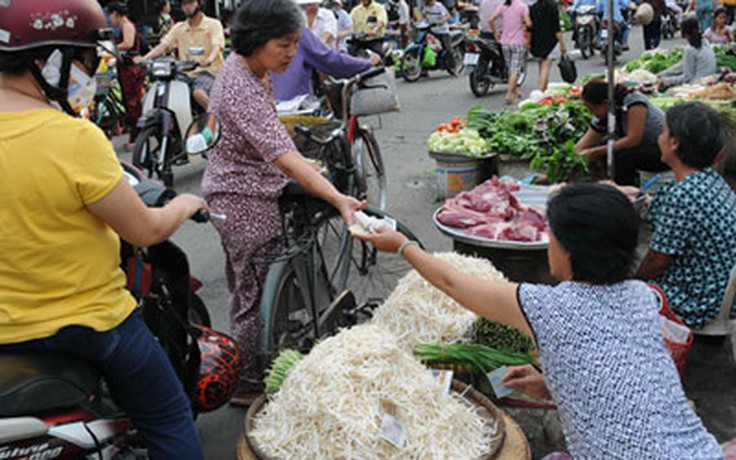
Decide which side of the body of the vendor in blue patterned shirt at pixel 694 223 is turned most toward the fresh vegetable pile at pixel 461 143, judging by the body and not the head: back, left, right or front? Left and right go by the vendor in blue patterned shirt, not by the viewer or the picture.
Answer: front

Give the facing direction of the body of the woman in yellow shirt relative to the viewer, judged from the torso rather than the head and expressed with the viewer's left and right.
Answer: facing away from the viewer and to the right of the viewer

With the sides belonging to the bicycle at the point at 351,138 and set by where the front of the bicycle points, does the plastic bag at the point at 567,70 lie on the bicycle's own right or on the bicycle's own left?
on the bicycle's own left

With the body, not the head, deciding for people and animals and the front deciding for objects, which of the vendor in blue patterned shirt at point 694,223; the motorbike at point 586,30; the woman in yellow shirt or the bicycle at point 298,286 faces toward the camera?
the motorbike

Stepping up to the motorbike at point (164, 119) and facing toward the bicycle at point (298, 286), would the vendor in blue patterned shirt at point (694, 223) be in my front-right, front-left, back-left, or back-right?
front-left

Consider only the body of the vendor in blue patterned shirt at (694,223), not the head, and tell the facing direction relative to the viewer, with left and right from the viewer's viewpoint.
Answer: facing away from the viewer and to the left of the viewer

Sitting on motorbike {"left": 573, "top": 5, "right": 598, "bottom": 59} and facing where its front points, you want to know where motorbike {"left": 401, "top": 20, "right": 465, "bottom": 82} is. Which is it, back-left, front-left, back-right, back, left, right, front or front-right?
front-right

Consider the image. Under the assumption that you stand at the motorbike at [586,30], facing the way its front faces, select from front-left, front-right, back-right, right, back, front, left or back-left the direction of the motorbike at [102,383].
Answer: front

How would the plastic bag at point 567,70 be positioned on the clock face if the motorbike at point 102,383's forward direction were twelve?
The plastic bag is roughly at 12 o'clock from the motorbike.

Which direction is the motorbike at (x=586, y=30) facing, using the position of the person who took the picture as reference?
facing the viewer

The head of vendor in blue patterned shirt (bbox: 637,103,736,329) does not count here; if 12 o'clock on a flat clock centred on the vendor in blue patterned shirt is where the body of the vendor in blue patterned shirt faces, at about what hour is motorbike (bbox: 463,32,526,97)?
The motorbike is roughly at 1 o'clock from the vendor in blue patterned shirt.

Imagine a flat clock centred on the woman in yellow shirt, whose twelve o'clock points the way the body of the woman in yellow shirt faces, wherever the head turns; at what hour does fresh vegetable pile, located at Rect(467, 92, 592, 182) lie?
The fresh vegetable pile is roughly at 12 o'clock from the woman in yellow shirt.

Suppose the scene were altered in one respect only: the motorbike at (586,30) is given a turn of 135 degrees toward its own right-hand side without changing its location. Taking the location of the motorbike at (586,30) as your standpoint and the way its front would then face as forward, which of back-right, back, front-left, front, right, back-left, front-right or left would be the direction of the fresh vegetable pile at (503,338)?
back-left

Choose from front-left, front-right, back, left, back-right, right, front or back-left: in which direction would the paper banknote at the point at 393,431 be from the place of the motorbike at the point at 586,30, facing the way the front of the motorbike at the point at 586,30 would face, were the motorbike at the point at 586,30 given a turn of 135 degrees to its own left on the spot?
back-right

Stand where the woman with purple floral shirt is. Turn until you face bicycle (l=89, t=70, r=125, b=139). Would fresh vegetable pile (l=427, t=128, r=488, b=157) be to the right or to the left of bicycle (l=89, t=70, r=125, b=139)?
right
